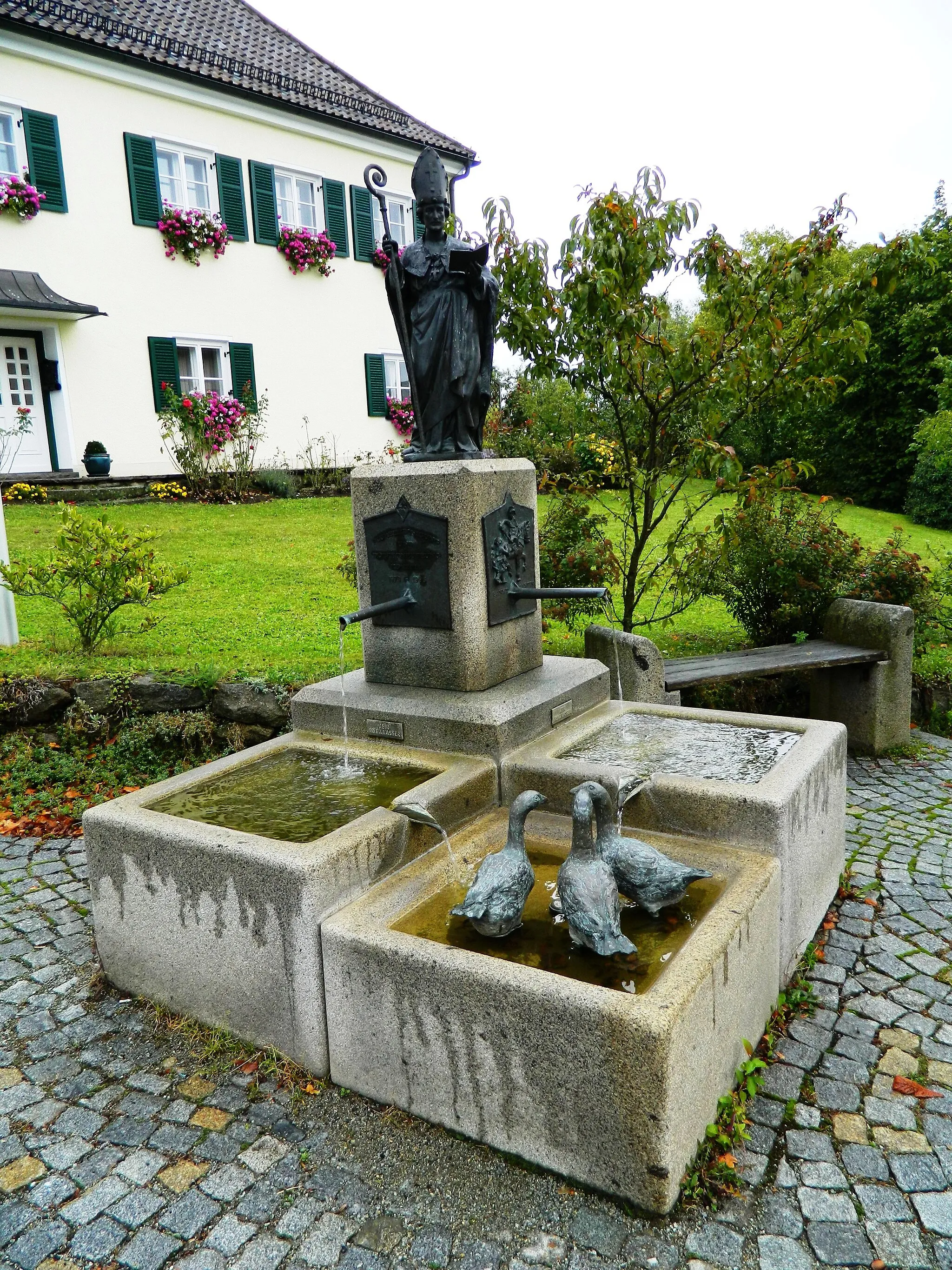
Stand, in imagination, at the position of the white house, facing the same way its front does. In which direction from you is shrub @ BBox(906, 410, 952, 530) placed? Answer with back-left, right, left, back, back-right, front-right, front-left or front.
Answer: front-left

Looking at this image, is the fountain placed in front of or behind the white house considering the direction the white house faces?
in front

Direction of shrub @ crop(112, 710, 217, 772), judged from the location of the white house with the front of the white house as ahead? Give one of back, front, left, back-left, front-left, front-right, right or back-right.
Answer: front-right

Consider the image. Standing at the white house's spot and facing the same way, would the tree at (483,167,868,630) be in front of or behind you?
in front

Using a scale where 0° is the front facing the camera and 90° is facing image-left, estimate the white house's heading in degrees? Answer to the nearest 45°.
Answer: approximately 315°
